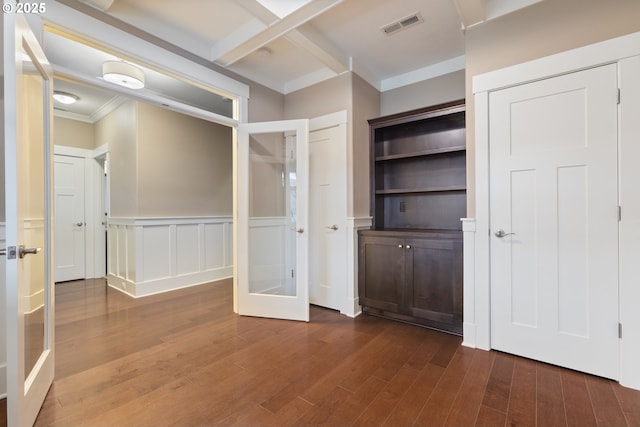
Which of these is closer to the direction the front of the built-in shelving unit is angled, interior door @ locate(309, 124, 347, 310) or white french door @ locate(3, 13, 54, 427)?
the white french door

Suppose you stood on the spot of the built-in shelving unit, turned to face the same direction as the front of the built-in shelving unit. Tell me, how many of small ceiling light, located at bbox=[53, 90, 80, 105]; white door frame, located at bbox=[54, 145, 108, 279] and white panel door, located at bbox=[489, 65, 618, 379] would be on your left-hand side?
1

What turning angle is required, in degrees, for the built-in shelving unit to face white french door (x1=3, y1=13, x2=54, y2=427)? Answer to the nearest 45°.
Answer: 0° — it already faces it

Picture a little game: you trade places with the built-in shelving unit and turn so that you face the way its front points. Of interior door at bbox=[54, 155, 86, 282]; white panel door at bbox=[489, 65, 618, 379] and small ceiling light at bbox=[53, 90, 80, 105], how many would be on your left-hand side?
1

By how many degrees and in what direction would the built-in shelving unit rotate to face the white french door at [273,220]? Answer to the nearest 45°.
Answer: approximately 45° to its right

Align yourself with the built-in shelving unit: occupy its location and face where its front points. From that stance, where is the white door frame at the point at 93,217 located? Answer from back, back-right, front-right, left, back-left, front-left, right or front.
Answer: front-right

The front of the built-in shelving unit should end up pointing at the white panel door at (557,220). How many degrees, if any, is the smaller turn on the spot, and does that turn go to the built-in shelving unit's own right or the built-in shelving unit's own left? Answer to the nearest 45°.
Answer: approximately 90° to the built-in shelving unit's own left

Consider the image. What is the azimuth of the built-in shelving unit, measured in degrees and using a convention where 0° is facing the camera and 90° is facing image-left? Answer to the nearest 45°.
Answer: approximately 45°
